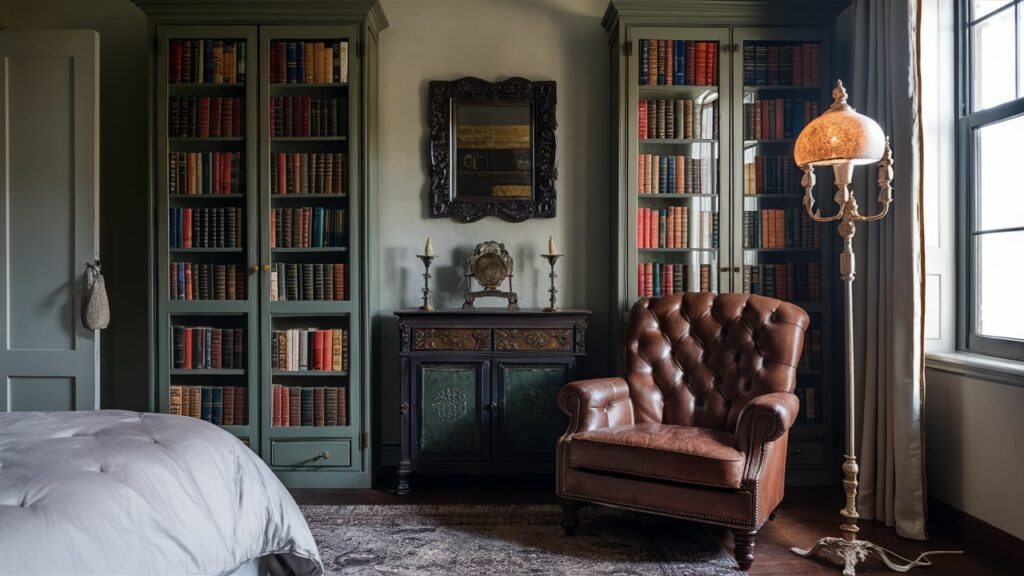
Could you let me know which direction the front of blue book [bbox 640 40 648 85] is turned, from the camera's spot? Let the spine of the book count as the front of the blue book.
facing the viewer

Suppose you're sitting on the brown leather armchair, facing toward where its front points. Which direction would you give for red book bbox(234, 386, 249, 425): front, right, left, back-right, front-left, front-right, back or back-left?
front-right

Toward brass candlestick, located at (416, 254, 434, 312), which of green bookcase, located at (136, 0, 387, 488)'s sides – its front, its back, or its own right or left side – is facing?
left

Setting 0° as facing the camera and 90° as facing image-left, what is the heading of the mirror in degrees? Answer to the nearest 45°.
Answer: approximately 0°

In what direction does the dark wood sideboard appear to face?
toward the camera

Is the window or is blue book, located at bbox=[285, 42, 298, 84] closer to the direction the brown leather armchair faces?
the blue book

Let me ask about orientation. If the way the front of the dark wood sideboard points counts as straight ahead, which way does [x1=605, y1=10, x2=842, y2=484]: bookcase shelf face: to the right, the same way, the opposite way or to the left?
the same way

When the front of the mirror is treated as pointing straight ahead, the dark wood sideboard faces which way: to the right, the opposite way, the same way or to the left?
the same way

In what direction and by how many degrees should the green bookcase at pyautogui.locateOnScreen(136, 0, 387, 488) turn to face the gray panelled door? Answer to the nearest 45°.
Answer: approximately 90° to its right

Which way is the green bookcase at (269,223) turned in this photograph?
toward the camera

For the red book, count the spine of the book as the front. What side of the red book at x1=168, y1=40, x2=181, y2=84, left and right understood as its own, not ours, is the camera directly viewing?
front

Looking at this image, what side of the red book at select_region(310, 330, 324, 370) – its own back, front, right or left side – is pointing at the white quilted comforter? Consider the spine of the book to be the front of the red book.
front

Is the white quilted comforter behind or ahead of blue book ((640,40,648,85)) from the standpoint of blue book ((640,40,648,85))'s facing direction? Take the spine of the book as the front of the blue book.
ahead
